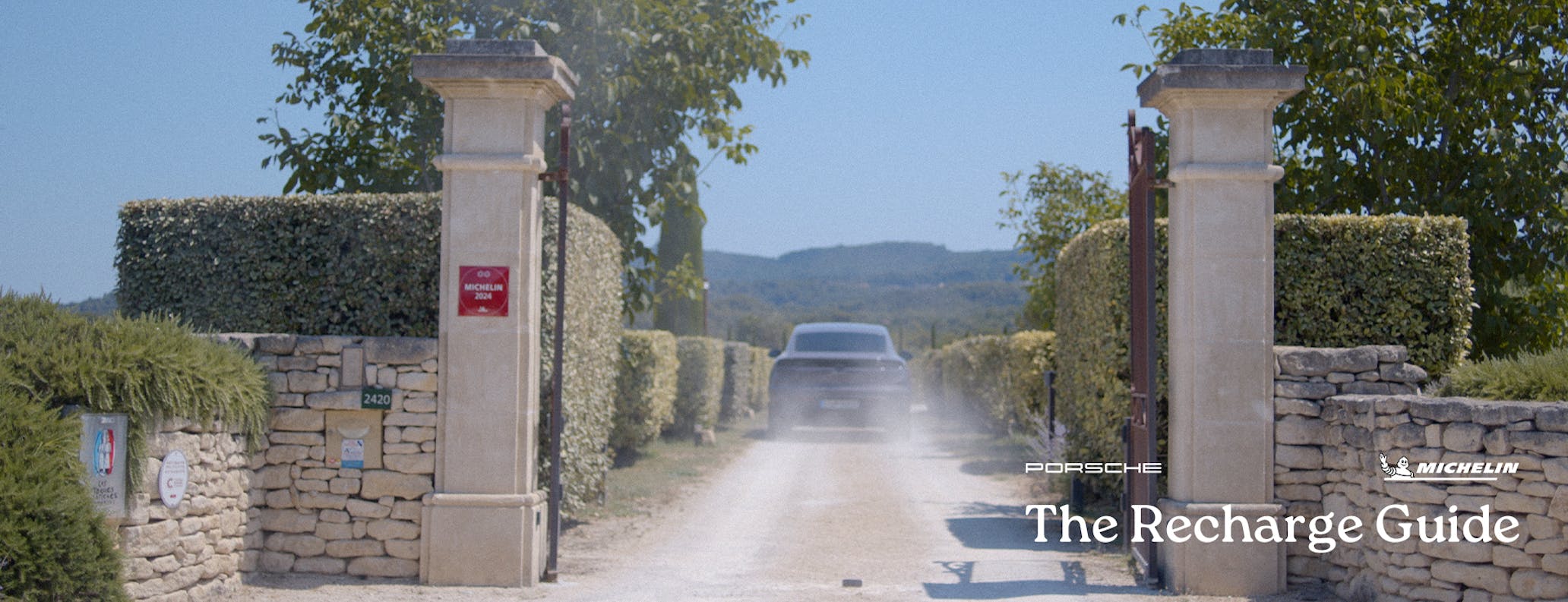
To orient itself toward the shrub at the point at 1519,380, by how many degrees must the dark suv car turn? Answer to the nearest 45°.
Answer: approximately 180°

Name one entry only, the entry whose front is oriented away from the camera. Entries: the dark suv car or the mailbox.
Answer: the dark suv car

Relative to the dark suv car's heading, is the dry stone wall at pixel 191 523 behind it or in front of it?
behind

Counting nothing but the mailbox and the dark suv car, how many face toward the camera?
1

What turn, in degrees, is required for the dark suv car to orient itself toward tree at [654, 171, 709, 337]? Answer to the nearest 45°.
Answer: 0° — it already faces it

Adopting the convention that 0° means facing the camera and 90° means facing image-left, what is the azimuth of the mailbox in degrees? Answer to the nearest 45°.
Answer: approximately 0°

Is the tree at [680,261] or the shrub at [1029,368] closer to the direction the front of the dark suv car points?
the tree

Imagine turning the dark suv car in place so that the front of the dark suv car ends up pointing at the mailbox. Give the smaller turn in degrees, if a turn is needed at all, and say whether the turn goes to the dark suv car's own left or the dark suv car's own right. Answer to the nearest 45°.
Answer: approximately 180°

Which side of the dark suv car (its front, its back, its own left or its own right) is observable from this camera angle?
back

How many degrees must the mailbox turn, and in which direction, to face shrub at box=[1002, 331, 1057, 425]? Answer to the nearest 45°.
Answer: approximately 135° to its left

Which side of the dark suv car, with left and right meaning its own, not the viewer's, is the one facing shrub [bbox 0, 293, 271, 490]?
back

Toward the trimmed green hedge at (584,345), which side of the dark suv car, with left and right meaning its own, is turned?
back

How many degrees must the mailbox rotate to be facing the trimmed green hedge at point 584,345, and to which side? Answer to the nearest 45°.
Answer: approximately 135° to its left

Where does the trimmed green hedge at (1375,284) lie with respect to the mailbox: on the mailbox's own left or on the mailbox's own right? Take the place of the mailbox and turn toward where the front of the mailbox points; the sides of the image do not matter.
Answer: on the mailbox's own left

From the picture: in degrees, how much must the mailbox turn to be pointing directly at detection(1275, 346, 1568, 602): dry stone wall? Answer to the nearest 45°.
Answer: approximately 45° to its left

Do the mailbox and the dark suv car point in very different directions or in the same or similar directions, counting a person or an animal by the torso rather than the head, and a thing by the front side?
very different directions

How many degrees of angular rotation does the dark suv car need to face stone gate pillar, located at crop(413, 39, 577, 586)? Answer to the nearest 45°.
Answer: approximately 180°
